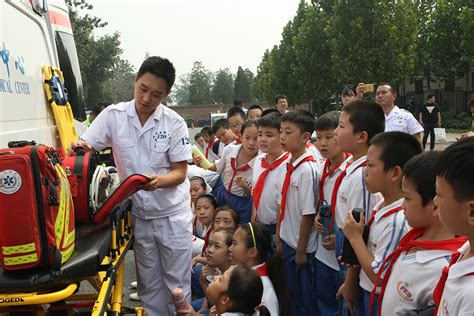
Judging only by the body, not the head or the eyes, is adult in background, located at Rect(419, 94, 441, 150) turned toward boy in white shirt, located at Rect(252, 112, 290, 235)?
yes

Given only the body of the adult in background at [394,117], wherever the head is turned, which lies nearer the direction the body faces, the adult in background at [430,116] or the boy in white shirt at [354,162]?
the boy in white shirt

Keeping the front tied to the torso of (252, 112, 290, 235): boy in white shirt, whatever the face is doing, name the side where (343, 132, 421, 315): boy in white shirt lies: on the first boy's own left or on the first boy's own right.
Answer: on the first boy's own left

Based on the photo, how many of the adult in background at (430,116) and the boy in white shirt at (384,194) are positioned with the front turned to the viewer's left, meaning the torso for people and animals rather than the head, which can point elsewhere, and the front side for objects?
1

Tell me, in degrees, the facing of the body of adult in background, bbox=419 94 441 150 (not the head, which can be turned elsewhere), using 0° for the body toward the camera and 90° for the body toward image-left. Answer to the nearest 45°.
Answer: approximately 0°

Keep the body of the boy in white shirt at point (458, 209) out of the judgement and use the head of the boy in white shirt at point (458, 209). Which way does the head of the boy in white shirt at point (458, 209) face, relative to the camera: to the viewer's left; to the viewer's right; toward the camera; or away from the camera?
to the viewer's left

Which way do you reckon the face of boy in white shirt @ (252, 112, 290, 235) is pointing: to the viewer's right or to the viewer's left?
to the viewer's left

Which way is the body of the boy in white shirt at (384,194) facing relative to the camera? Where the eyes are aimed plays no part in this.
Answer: to the viewer's left

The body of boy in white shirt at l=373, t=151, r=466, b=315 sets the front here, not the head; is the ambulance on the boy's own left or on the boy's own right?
on the boy's own right

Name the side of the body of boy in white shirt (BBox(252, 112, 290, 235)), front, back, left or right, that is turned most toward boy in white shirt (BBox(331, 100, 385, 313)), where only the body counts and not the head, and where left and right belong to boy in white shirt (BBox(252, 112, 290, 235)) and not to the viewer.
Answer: left

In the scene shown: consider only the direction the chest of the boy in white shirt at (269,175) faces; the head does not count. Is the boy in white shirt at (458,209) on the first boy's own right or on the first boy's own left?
on the first boy's own left

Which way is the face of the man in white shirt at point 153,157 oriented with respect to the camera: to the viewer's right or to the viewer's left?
to the viewer's left

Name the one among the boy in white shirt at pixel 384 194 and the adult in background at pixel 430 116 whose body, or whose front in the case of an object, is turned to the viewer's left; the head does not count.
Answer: the boy in white shirt
